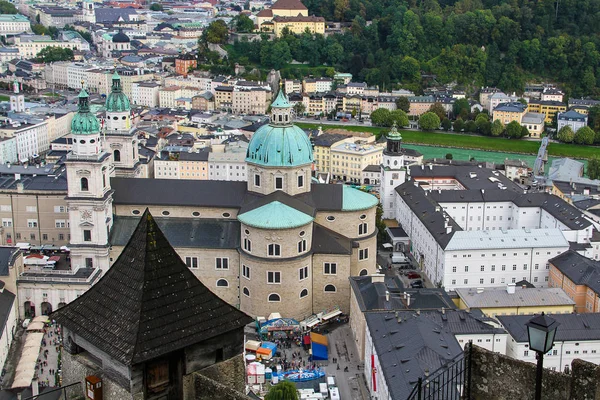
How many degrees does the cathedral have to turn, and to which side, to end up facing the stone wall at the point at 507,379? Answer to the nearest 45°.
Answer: approximately 90° to its left

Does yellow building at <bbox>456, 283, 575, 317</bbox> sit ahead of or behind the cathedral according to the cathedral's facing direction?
behind

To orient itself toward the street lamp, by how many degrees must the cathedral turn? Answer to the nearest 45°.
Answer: approximately 90° to its left

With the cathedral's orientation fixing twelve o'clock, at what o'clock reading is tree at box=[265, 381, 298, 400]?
The tree is roughly at 9 o'clock from the cathedral.

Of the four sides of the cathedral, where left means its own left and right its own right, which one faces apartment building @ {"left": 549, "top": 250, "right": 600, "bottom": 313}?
back

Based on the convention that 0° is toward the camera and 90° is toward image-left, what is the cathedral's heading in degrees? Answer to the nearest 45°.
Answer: approximately 90°

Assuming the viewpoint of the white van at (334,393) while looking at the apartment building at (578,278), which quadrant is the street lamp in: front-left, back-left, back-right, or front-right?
back-right

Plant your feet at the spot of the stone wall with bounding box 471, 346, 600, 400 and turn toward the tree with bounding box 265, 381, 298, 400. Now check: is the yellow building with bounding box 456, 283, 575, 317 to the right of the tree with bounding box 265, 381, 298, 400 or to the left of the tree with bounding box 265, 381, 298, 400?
right

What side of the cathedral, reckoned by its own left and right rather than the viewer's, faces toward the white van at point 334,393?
left
